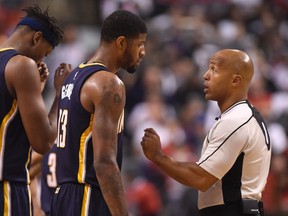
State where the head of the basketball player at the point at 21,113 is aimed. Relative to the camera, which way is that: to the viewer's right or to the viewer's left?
to the viewer's right

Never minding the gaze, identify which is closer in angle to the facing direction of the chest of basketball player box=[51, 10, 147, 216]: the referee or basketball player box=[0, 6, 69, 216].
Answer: the referee

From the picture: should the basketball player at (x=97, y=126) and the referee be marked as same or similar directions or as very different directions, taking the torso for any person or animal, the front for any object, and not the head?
very different directions

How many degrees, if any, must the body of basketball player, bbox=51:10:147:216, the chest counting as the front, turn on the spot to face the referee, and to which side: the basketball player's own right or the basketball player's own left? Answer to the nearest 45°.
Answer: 0° — they already face them

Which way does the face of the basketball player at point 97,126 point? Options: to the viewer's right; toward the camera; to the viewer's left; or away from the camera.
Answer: to the viewer's right

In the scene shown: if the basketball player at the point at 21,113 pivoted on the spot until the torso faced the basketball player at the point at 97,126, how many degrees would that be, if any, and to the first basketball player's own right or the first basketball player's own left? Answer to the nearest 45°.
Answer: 0° — they already face them

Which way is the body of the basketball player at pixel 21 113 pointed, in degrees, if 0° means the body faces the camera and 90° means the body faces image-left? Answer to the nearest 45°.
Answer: approximately 270°

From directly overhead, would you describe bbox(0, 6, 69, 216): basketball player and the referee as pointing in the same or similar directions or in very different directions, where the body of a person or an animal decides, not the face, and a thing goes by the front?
very different directions

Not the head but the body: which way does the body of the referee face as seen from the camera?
to the viewer's left
